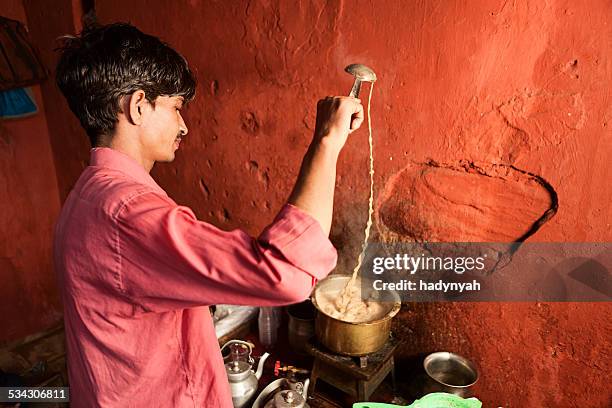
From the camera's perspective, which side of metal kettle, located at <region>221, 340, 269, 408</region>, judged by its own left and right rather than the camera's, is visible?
right

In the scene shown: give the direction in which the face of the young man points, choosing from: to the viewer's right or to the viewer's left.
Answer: to the viewer's right
